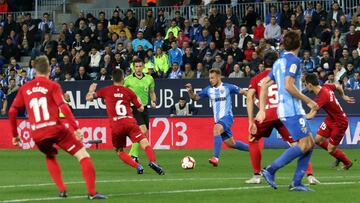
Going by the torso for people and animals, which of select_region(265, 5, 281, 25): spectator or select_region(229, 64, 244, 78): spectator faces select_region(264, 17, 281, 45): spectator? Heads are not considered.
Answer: select_region(265, 5, 281, 25): spectator

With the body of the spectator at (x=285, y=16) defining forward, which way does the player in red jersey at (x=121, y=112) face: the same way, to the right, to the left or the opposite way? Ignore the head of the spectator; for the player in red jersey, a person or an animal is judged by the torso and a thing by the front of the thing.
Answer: the opposite way

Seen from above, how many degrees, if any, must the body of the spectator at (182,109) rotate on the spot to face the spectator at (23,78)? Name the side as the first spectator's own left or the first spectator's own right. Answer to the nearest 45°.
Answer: approximately 135° to the first spectator's own right

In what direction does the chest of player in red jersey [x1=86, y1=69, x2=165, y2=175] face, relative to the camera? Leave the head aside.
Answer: away from the camera

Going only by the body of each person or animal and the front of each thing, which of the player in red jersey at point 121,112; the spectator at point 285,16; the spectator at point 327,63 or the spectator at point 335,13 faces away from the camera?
the player in red jersey

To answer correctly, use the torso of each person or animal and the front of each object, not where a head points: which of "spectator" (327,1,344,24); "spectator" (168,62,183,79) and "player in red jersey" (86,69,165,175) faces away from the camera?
the player in red jersey

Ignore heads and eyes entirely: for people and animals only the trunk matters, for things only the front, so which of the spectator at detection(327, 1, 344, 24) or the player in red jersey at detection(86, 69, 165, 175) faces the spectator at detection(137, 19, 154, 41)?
the player in red jersey

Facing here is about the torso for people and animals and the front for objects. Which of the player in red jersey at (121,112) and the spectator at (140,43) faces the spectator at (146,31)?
the player in red jersey

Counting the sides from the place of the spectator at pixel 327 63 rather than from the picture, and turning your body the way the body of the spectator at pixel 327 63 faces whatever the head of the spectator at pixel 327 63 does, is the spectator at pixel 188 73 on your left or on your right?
on your right
